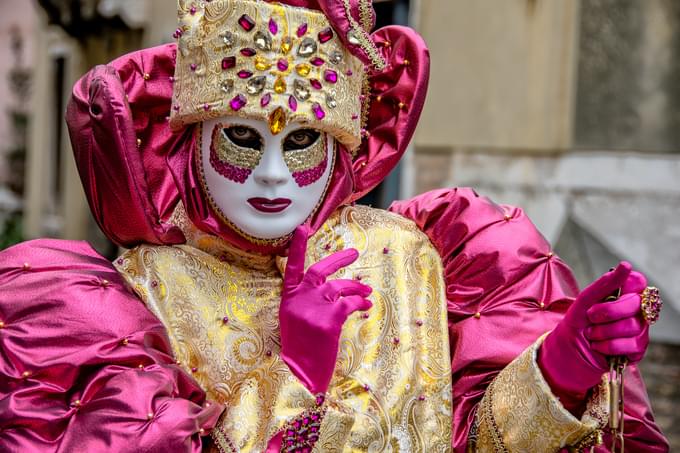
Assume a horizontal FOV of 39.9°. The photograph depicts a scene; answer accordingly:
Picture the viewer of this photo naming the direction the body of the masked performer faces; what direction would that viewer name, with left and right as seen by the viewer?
facing the viewer

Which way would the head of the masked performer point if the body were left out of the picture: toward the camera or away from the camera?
toward the camera
